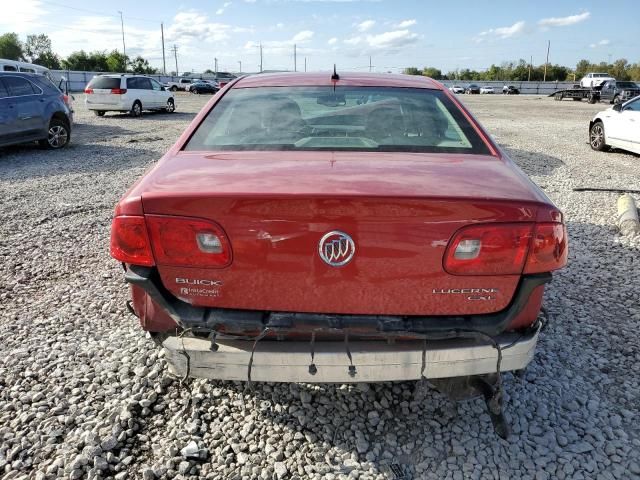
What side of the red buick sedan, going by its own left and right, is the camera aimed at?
back

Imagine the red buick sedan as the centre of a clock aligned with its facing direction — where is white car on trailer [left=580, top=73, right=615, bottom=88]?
The white car on trailer is roughly at 1 o'clock from the red buick sedan.

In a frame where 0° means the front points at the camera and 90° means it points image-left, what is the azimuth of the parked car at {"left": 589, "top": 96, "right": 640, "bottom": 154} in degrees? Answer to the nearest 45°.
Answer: approximately 135°

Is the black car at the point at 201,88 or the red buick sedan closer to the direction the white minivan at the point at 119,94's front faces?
the black car

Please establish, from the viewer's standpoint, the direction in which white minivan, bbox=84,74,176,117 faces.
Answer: facing away from the viewer and to the right of the viewer

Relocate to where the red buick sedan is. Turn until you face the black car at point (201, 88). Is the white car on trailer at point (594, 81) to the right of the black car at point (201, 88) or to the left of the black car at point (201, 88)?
right

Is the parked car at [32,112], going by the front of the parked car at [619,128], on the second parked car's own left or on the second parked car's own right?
on the second parked car's own left

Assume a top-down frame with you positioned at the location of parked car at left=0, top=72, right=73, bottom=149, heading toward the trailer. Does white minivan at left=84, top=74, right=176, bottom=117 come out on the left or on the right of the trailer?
left

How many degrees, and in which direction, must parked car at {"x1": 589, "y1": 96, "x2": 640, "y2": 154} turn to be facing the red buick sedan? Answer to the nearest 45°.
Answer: approximately 135° to its left

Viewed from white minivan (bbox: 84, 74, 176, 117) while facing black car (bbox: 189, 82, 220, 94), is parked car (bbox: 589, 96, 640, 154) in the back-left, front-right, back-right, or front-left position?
back-right

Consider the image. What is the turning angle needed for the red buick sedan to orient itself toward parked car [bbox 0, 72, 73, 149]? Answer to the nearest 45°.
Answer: approximately 45° to its left
